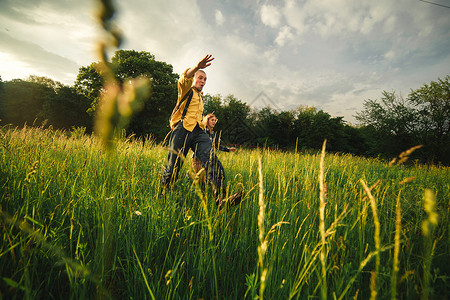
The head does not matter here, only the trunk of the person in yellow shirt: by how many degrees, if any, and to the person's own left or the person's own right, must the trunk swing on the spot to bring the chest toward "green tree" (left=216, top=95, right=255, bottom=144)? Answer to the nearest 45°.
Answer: approximately 135° to the person's own left

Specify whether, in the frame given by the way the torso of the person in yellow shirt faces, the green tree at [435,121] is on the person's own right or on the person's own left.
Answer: on the person's own left

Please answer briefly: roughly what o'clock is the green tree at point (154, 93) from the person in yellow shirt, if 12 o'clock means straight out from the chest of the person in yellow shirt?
The green tree is roughly at 7 o'clock from the person in yellow shirt.

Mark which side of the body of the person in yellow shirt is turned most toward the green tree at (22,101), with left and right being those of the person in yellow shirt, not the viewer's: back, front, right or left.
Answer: back

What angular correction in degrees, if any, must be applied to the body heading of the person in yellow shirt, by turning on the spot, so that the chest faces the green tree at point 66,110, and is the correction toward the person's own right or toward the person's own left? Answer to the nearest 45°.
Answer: approximately 180°

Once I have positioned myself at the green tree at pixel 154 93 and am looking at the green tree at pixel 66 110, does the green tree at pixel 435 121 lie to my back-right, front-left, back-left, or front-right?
back-right

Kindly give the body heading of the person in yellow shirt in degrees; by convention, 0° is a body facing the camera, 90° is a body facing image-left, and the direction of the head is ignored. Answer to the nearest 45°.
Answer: approximately 315°
